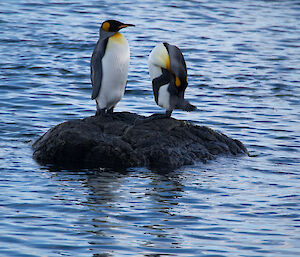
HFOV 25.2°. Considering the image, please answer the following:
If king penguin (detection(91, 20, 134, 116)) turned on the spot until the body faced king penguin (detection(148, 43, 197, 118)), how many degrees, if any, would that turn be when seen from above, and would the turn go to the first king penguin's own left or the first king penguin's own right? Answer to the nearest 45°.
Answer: approximately 45° to the first king penguin's own left

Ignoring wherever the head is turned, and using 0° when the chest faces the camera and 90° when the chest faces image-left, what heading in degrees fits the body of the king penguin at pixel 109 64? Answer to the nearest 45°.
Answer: approximately 315°
